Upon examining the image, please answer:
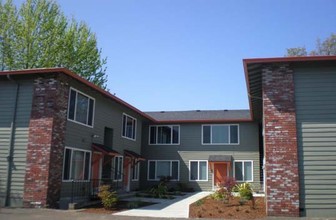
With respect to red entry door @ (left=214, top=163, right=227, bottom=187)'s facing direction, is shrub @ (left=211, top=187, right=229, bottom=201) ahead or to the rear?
ahead

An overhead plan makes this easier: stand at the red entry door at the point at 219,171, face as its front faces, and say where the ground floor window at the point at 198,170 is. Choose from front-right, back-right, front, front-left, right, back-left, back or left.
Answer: right

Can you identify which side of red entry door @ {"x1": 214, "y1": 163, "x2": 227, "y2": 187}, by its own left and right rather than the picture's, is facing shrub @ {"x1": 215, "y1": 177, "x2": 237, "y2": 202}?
front

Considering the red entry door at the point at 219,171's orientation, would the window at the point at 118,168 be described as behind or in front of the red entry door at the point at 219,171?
in front

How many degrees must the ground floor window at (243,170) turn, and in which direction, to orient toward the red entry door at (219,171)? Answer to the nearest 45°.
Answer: approximately 90° to its right

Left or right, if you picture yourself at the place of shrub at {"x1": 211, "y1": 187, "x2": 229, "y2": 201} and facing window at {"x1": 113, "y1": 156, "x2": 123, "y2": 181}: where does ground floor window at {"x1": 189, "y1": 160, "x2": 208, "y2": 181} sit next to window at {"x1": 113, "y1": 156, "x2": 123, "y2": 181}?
right

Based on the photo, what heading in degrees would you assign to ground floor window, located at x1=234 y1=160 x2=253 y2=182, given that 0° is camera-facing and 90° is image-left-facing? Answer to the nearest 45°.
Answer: approximately 0°

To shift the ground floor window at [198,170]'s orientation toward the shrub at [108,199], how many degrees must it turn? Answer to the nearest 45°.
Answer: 0° — it already faces it

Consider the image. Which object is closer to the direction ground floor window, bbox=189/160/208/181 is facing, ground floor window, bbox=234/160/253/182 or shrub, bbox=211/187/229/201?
the shrub
